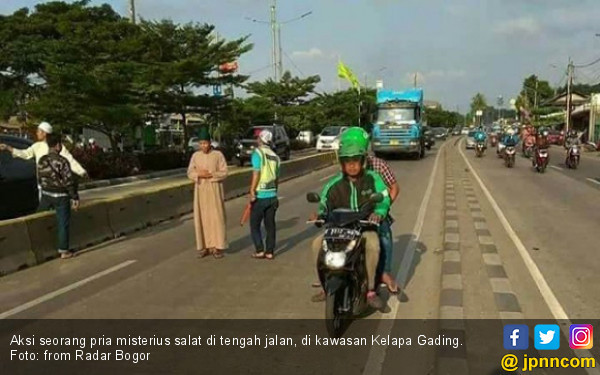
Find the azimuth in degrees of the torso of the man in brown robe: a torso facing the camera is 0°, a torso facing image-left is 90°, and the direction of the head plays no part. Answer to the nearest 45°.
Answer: approximately 0°

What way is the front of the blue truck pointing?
toward the camera

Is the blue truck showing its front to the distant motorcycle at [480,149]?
no

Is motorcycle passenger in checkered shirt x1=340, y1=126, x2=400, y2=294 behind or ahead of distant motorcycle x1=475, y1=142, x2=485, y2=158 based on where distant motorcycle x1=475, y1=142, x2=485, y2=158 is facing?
ahead

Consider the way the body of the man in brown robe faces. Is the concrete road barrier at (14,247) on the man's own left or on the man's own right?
on the man's own right

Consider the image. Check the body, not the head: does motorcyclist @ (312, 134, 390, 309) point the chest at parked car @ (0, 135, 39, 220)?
no

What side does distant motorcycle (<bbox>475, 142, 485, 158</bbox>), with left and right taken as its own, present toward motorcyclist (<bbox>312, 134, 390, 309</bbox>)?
front

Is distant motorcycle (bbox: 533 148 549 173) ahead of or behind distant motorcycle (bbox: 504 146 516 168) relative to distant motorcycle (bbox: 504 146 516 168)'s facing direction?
ahead

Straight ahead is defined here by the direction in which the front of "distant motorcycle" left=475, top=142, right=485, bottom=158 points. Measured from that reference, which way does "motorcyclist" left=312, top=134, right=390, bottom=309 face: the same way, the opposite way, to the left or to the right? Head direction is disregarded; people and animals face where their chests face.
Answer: the same way

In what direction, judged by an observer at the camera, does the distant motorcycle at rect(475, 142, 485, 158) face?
facing the viewer

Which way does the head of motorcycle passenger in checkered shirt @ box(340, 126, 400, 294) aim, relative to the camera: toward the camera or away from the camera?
toward the camera

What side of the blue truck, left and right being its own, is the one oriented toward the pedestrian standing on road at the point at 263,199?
front

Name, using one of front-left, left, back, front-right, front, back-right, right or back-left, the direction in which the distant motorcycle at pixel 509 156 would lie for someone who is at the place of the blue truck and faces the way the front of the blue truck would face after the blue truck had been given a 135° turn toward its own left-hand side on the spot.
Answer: right

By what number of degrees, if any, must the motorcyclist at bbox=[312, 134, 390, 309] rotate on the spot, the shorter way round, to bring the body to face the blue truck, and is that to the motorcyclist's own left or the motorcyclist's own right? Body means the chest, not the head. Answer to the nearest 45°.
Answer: approximately 180°

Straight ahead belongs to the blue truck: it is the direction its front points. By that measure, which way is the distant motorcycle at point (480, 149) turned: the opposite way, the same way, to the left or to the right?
the same way

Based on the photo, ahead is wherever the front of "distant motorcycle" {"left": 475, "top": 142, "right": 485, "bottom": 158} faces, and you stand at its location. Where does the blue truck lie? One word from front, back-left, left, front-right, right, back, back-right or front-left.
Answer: front-right

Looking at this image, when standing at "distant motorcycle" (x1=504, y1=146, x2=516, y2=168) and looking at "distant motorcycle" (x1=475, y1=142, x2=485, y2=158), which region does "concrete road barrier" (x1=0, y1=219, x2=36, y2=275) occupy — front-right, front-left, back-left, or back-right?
back-left

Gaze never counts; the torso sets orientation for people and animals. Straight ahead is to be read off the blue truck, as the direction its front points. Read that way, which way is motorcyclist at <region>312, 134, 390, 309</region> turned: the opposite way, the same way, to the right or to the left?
the same way

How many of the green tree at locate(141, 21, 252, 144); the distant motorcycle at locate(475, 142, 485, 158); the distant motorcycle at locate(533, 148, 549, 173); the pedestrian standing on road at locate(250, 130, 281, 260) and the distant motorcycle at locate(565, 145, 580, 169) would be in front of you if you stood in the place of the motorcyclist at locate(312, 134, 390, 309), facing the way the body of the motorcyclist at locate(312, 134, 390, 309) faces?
0

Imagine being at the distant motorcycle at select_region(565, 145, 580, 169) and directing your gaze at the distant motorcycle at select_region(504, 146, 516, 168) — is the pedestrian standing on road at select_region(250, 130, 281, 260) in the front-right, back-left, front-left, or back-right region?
front-left

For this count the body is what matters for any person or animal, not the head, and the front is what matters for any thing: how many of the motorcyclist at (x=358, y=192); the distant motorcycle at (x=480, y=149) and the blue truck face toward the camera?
3

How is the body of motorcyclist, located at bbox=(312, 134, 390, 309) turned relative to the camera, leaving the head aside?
toward the camera

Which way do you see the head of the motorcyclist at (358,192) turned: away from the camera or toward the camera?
toward the camera
